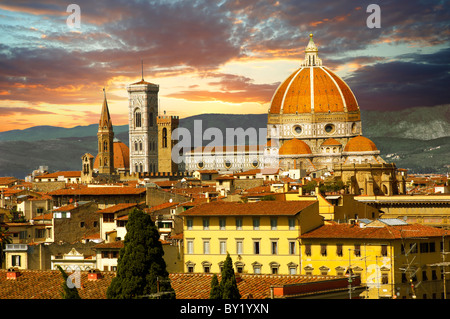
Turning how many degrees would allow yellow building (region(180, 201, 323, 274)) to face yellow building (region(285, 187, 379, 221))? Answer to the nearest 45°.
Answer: approximately 135° to its left

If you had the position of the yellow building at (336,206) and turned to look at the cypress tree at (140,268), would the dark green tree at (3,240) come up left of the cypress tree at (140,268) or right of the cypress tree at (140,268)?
right

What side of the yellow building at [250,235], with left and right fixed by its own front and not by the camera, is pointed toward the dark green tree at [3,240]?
right

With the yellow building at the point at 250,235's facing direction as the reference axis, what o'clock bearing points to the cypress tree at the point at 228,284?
The cypress tree is roughly at 12 o'clock from the yellow building.

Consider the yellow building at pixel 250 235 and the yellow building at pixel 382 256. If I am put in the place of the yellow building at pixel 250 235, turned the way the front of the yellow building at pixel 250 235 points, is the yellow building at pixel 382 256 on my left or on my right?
on my left

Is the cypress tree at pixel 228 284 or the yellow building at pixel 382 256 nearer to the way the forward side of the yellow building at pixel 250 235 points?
the cypress tree

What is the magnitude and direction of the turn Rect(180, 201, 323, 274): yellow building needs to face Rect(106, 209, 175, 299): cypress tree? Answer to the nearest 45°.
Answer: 0° — it already faces it

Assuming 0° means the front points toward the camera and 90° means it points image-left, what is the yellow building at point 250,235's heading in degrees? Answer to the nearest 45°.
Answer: approximately 0°
